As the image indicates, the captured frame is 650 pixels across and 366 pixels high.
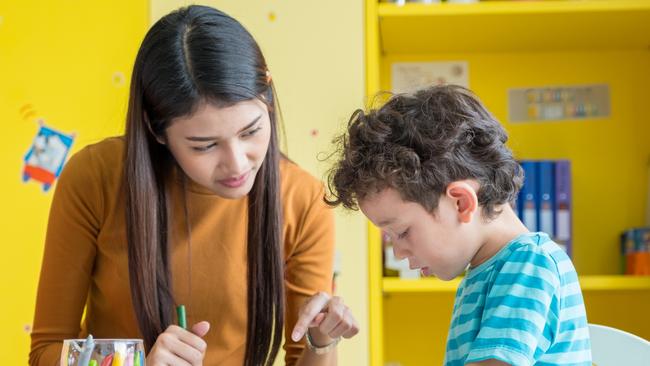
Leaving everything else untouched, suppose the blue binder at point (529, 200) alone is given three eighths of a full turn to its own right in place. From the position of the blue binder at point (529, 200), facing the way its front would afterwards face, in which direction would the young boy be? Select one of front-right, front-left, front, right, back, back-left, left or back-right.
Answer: back-left

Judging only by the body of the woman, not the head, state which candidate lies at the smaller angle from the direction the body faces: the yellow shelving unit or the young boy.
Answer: the young boy

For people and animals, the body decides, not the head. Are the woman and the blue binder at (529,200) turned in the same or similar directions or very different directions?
same or similar directions

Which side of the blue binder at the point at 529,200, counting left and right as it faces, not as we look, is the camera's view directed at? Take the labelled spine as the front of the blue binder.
front

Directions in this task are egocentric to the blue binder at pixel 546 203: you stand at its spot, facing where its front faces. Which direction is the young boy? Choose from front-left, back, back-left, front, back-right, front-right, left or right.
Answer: front

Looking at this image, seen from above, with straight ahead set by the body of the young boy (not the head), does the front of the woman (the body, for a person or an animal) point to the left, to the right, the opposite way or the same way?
to the left

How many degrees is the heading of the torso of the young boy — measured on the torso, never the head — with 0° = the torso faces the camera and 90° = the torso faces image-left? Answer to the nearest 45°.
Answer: approximately 90°

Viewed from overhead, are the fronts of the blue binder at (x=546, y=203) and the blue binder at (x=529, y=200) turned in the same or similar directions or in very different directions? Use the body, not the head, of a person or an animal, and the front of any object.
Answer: same or similar directions

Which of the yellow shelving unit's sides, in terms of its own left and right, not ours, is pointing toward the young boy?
front

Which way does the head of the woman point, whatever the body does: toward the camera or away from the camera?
toward the camera

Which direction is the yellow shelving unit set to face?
toward the camera

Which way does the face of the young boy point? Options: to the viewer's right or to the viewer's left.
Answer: to the viewer's left

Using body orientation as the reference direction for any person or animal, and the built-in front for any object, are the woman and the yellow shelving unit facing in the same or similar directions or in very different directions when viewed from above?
same or similar directions
